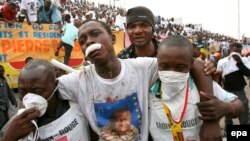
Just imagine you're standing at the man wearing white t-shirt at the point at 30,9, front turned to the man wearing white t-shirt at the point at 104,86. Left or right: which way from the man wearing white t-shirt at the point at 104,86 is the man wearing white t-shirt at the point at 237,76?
left

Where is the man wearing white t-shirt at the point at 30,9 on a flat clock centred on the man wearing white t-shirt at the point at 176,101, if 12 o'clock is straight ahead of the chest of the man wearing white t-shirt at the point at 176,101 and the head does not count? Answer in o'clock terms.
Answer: the man wearing white t-shirt at the point at 30,9 is roughly at 5 o'clock from the man wearing white t-shirt at the point at 176,101.

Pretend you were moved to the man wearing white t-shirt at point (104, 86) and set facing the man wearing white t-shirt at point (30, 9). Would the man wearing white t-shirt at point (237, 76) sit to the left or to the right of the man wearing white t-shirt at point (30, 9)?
right

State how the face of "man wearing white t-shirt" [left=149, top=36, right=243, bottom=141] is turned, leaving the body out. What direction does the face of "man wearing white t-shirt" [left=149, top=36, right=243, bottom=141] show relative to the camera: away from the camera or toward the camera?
toward the camera

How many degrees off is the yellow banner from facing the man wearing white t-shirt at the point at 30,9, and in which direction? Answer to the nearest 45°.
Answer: approximately 180°

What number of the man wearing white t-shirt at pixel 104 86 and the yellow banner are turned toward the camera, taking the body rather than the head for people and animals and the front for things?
2

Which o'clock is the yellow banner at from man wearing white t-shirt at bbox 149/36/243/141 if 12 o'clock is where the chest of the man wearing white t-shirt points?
The yellow banner is roughly at 5 o'clock from the man wearing white t-shirt.

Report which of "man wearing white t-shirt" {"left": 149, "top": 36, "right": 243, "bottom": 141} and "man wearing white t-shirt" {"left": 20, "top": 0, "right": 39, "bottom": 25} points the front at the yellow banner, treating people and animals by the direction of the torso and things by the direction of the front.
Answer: "man wearing white t-shirt" {"left": 20, "top": 0, "right": 39, "bottom": 25}

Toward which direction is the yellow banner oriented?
toward the camera

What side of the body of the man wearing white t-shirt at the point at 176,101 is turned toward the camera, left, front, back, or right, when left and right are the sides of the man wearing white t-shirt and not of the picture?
front

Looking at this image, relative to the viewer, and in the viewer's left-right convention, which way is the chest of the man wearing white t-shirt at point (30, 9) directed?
facing the viewer

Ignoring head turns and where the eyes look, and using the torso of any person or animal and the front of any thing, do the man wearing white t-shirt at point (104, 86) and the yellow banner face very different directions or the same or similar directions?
same or similar directions

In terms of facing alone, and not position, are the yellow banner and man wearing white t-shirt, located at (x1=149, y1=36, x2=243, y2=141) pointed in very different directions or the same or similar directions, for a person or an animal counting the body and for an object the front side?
same or similar directions

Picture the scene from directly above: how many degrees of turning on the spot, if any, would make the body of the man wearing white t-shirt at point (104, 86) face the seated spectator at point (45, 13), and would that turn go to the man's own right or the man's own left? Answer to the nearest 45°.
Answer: approximately 180°
